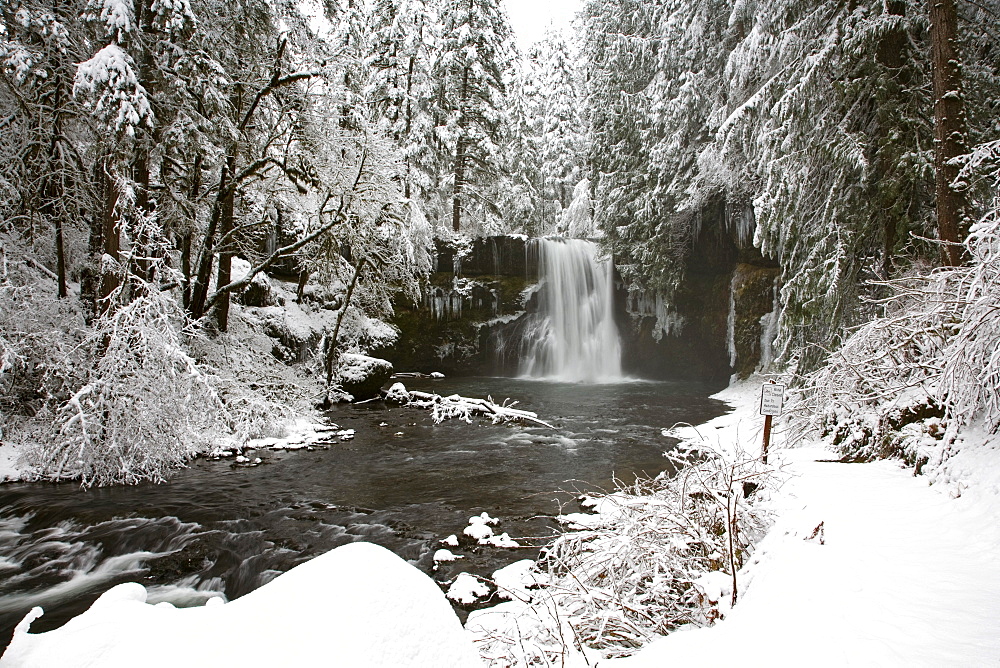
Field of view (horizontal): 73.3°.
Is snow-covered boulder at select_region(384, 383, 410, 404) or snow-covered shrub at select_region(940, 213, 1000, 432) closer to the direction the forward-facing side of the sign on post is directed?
the snow-covered shrub

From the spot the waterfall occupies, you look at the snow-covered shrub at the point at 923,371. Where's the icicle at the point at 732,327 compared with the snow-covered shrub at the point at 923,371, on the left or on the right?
left

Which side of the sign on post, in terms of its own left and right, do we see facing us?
front

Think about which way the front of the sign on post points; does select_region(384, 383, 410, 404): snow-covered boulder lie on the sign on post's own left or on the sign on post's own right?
on the sign on post's own right

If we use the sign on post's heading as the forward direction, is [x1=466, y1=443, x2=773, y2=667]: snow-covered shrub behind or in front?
in front

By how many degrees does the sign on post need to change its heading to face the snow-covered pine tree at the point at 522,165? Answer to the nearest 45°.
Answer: approximately 135° to its right

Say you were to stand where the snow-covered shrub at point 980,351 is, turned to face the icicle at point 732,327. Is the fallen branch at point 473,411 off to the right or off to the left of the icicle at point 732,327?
left

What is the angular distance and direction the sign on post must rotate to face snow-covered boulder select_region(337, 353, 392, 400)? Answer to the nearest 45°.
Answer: approximately 135° to its right

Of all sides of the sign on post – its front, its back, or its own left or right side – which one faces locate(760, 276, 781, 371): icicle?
back

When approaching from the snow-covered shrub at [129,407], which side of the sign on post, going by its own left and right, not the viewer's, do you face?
right

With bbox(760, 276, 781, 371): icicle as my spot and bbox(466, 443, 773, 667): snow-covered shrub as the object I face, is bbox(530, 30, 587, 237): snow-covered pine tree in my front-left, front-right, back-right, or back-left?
back-right

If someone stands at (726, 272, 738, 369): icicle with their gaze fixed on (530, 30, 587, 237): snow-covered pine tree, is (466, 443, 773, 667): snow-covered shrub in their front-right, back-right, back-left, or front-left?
back-left

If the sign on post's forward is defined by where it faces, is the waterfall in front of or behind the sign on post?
behind

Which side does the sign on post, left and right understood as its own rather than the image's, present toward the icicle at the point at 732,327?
back

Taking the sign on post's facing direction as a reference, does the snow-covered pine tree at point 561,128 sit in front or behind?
behind
